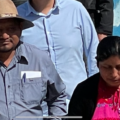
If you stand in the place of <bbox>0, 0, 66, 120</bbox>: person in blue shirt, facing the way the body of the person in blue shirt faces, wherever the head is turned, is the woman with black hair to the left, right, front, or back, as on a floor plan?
left

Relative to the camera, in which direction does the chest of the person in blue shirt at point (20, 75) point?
toward the camera
